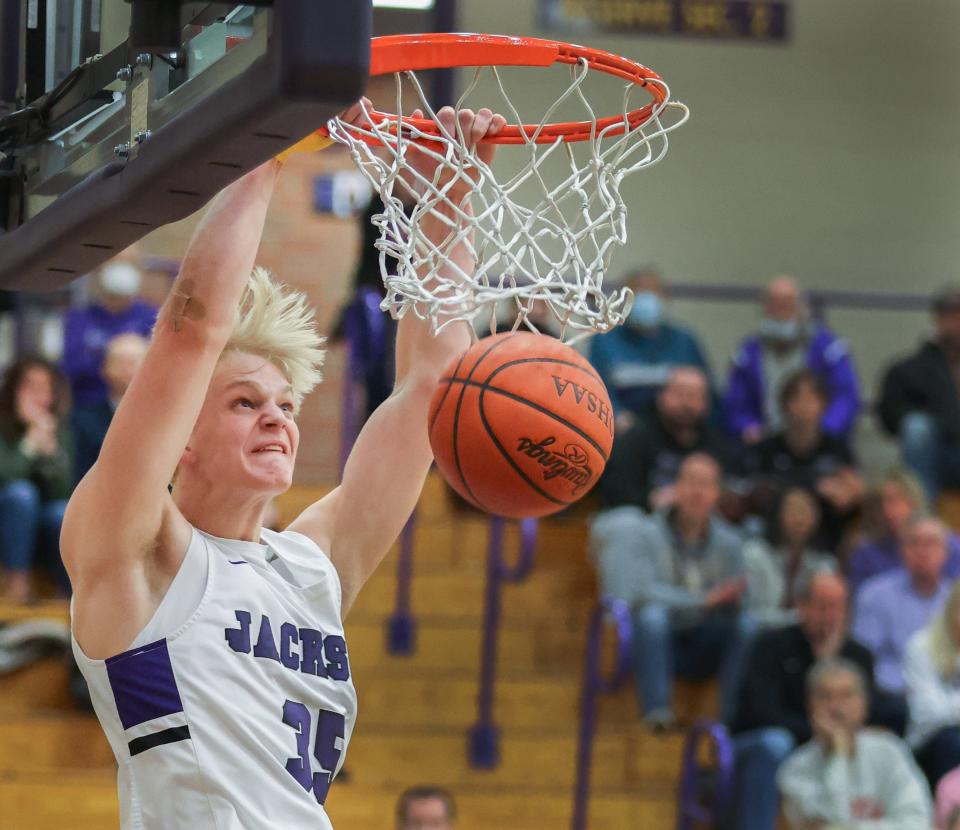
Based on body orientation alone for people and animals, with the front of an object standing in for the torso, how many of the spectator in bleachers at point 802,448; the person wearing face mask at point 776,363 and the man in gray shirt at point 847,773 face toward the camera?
3

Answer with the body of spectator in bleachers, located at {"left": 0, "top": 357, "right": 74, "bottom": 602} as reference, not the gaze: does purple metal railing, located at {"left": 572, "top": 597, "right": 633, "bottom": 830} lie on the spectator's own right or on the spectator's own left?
on the spectator's own left

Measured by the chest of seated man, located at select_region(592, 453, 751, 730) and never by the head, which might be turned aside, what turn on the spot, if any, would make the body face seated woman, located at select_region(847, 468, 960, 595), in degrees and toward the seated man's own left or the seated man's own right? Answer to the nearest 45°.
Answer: approximately 135° to the seated man's own left

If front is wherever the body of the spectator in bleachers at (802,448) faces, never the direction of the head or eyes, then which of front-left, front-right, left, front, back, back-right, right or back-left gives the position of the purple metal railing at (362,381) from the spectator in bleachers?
front-right

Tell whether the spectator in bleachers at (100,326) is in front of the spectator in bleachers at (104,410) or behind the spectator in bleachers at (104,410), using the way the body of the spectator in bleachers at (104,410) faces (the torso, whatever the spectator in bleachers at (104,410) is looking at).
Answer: behind

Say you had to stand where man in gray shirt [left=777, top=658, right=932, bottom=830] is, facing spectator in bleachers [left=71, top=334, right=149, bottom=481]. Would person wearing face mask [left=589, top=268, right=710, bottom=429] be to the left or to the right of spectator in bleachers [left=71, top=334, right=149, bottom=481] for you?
right

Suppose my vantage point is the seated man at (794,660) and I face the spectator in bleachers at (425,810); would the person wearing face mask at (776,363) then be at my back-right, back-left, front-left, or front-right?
back-right
